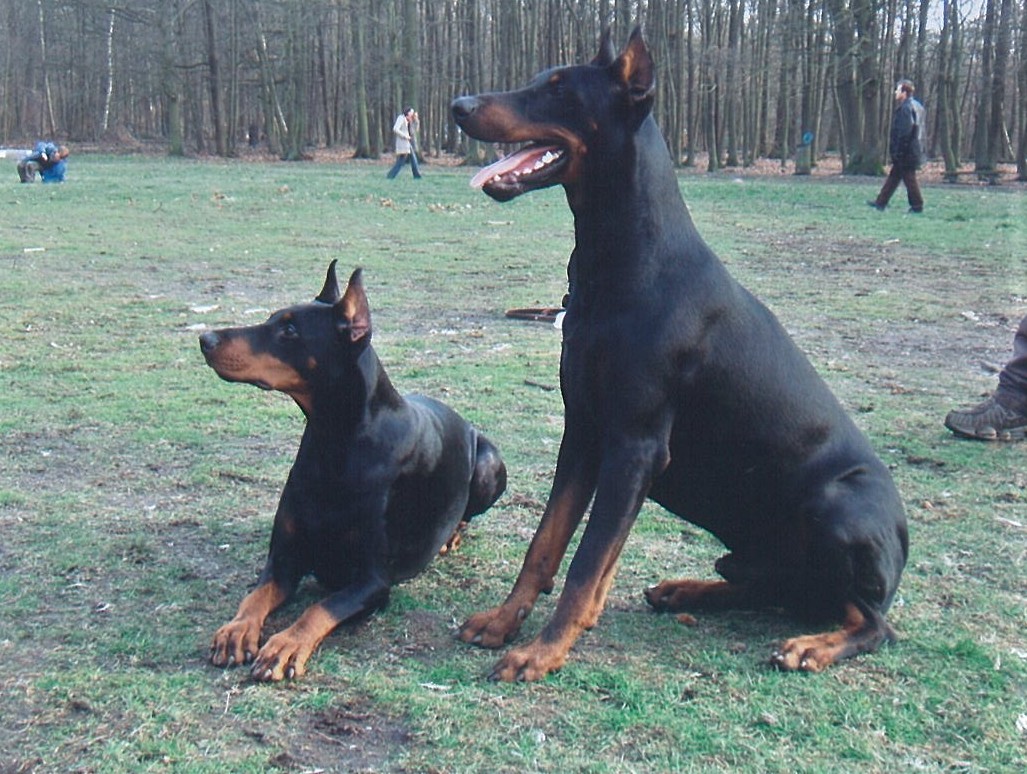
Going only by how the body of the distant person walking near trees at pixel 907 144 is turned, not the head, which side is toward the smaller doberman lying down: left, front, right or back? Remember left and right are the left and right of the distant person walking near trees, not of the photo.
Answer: left

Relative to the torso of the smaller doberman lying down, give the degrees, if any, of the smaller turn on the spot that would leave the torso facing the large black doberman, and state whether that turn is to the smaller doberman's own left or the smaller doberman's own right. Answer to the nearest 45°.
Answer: approximately 135° to the smaller doberman's own left

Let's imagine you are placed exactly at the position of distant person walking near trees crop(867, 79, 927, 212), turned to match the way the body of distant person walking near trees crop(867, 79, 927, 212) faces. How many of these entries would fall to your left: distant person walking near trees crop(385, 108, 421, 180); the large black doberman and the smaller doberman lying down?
2

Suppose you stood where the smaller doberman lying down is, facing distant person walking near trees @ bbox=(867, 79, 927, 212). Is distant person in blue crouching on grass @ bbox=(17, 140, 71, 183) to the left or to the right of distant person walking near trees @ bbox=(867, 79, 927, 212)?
left

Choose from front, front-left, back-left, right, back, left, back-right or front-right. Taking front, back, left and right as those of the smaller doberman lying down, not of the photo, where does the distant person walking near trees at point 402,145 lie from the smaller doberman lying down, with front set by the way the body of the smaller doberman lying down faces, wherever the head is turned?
back-right

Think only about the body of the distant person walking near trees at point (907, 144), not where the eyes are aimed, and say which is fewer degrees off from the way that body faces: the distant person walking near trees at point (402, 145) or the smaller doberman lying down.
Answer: the distant person walking near trees at point (402, 145)

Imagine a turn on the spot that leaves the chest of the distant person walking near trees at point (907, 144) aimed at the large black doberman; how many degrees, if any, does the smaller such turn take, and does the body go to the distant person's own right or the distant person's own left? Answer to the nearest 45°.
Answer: approximately 90° to the distant person's own left

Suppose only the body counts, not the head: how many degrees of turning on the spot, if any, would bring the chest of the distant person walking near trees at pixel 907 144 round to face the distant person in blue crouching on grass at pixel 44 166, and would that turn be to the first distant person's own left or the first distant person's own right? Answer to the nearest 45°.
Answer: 0° — they already face them

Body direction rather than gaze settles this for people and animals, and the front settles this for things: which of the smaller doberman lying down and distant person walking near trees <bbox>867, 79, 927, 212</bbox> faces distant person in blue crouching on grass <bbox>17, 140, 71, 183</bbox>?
distant person walking near trees <bbox>867, 79, 927, 212</bbox>

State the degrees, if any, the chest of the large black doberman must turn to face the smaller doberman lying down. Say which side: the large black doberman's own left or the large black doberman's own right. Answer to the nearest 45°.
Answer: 0° — it already faces it

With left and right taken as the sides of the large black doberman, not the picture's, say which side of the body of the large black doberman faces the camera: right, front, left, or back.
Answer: left

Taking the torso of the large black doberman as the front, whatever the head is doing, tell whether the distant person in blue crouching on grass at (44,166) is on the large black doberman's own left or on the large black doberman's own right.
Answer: on the large black doberman's own right

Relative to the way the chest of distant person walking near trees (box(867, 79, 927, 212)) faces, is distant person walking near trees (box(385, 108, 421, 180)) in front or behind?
in front

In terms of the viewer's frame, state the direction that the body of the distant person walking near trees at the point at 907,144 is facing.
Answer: to the viewer's left
